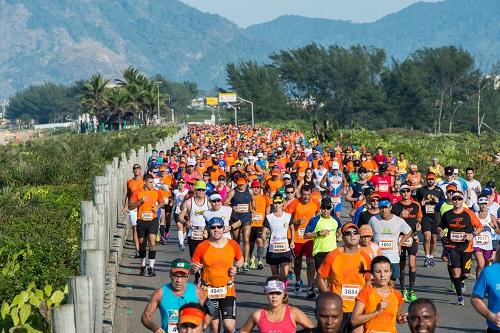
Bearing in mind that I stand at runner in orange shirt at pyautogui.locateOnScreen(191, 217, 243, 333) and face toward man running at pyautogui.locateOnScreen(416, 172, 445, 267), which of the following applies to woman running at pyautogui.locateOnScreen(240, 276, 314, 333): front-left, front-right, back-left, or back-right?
back-right

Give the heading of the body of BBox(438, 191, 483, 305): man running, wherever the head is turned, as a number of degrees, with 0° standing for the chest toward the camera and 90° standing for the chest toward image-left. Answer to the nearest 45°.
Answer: approximately 0°

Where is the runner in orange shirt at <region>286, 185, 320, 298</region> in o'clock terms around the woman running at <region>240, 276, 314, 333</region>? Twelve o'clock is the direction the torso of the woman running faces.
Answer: The runner in orange shirt is roughly at 6 o'clock from the woman running.

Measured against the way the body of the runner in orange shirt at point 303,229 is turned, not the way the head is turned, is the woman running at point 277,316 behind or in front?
in front

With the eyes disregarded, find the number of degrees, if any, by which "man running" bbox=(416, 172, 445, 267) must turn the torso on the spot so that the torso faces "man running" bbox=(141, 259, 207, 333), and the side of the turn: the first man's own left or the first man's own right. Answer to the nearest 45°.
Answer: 0° — they already face them

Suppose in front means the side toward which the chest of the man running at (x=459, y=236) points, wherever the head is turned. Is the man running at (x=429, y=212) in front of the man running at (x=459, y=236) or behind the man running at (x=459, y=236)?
behind

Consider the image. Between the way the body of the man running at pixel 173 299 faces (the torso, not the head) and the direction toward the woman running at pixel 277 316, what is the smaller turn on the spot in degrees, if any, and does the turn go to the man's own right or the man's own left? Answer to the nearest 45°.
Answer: approximately 45° to the man's own left
